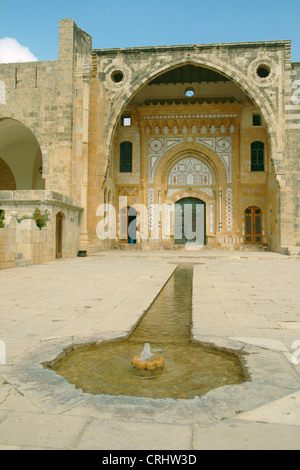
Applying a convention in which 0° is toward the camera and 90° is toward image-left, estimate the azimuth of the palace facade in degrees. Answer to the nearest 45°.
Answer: approximately 0°

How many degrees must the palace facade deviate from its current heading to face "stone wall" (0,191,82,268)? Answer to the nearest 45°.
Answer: approximately 45° to its right

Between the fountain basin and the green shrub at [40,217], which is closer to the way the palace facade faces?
the fountain basin

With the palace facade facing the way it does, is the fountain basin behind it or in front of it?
in front
